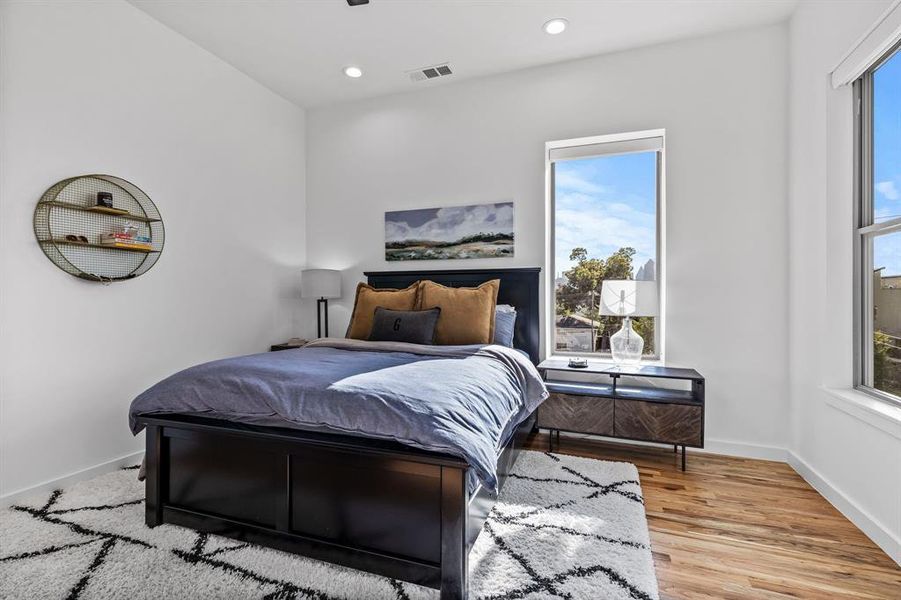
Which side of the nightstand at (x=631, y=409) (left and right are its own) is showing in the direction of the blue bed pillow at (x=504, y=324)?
right

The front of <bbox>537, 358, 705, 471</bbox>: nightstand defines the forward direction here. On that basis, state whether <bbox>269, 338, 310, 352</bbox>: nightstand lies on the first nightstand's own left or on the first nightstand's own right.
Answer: on the first nightstand's own right

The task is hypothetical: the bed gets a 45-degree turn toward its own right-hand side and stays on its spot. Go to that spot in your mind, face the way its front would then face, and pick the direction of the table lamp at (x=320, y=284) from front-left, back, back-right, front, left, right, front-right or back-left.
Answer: right

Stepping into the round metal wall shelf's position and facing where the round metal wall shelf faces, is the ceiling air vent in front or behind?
in front

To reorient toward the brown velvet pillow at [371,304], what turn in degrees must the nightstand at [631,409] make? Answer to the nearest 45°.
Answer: approximately 90° to its right

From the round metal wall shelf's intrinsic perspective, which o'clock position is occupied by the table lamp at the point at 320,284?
The table lamp is roughly at 10 o'clock from the round metal wall shelf.

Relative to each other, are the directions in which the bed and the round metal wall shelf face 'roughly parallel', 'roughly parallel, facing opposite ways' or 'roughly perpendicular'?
roughly perpendicular

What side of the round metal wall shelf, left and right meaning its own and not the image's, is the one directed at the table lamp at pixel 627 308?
front

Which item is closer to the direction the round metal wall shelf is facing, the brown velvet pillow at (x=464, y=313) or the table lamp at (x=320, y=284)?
the brown velvet pillow

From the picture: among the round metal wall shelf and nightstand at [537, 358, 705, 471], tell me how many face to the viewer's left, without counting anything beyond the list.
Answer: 0

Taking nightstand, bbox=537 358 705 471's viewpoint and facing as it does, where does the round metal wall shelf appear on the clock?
The round metal wall shelf is roughly at 2 o'clock from the nightstand.

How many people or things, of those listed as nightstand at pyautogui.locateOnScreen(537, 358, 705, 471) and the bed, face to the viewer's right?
0

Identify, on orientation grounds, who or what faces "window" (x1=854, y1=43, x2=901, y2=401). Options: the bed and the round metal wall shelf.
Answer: the round metal wall shelf

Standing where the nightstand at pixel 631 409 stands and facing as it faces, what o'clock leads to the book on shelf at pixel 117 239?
The book on shelf is roughly at 2 o'clock from the nightstand.

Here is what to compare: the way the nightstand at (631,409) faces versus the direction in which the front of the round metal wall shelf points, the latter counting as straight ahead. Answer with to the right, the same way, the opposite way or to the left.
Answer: to the right

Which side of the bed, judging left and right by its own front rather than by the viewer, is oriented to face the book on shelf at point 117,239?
right

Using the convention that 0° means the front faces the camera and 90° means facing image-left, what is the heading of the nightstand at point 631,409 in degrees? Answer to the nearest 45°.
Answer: approximately 0°

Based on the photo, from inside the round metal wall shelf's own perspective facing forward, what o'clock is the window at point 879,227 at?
The window is roughly at 12 o'clock from the round metal wall shelf.
